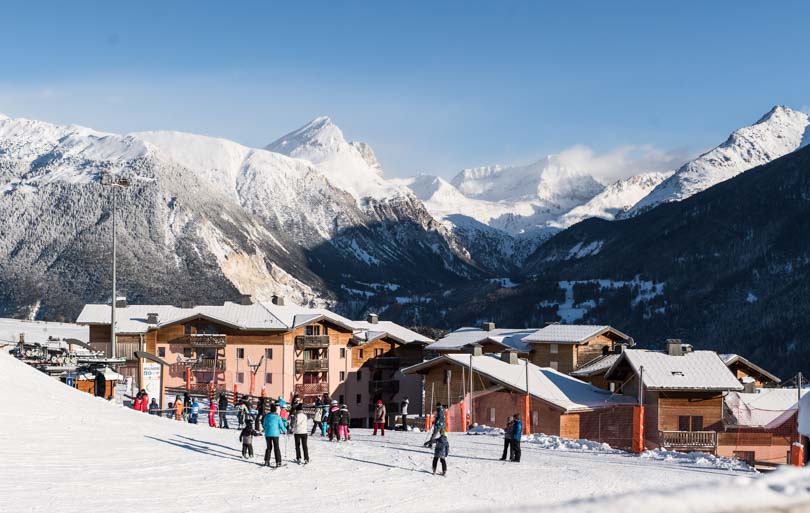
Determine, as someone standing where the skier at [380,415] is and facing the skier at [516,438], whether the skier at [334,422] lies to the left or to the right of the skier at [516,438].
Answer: right

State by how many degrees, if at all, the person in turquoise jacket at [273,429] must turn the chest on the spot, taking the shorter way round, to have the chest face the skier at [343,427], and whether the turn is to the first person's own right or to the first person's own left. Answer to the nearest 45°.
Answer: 0° — they already face them

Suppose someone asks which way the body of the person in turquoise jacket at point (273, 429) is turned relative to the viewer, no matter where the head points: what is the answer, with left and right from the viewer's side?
facing away from the viewer

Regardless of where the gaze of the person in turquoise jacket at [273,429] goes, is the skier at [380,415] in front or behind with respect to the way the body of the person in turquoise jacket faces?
in front

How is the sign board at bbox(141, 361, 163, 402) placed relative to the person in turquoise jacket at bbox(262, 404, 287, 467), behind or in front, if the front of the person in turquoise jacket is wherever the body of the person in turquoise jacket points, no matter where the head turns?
in front

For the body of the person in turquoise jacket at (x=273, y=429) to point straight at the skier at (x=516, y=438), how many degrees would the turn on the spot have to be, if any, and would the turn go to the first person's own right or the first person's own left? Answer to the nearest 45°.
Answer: approximately 45° to the first person's own right
